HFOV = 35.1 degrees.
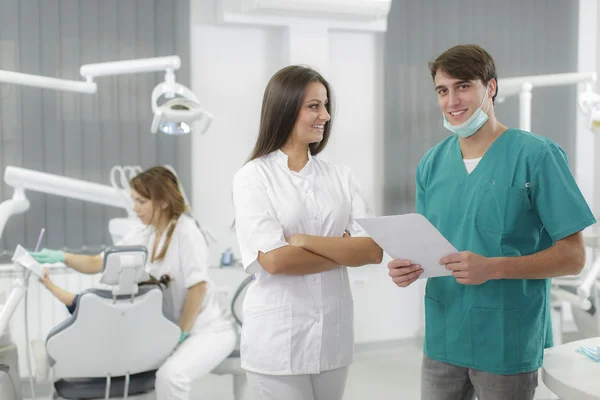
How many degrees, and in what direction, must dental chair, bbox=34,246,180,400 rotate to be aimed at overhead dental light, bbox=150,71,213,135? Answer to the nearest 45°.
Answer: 0° — it already faces it

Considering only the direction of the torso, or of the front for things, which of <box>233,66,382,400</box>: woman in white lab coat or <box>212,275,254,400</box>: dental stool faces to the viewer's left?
the dental stool

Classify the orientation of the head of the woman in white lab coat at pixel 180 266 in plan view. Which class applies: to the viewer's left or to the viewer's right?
to the viewer's left

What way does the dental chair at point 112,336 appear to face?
away from the camera

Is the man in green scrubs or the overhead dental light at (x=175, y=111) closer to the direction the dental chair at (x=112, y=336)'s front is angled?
the overhead dental light

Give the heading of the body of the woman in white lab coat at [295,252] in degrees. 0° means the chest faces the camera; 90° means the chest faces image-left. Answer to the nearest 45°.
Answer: approximately 315°

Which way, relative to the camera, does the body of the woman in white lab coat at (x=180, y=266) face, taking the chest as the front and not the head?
to the viewer's left

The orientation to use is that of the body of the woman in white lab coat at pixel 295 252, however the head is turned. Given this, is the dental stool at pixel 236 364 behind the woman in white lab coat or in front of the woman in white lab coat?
behind

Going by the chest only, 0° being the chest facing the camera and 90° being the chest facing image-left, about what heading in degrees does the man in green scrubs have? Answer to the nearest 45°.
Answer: approximately 45°

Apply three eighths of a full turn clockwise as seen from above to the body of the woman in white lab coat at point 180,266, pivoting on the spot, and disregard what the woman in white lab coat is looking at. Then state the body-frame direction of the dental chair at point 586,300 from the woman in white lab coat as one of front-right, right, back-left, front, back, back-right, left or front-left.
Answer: front-right
